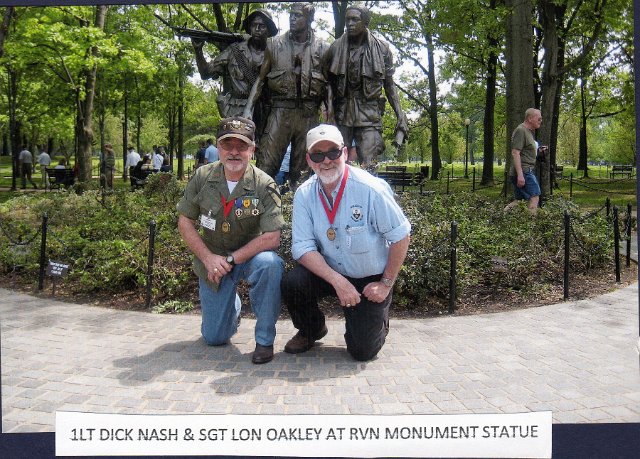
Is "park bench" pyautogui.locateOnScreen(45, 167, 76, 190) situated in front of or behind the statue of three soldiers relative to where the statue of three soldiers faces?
behind

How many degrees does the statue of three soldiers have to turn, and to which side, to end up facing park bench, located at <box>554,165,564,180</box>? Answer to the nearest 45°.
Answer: approximately 135° to its left

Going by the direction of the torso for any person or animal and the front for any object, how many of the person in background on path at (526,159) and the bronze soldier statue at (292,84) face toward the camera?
1

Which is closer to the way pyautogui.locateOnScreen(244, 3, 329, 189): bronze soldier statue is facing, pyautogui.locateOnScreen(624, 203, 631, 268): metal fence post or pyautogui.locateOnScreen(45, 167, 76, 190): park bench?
the metal fence post

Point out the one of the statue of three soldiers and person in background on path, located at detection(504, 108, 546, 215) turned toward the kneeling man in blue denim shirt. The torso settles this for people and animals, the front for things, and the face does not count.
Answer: the statue of three soldiers

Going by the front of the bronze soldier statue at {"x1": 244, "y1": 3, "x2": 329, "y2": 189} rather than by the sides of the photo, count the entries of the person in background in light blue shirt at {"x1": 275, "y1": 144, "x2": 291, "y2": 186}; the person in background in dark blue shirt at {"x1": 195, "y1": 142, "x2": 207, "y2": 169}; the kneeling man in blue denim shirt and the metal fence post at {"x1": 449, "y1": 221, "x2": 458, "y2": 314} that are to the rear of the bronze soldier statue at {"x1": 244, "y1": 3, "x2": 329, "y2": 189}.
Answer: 2

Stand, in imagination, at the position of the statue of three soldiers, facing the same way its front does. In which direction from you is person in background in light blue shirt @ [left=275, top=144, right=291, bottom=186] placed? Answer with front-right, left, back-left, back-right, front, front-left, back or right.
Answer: back
